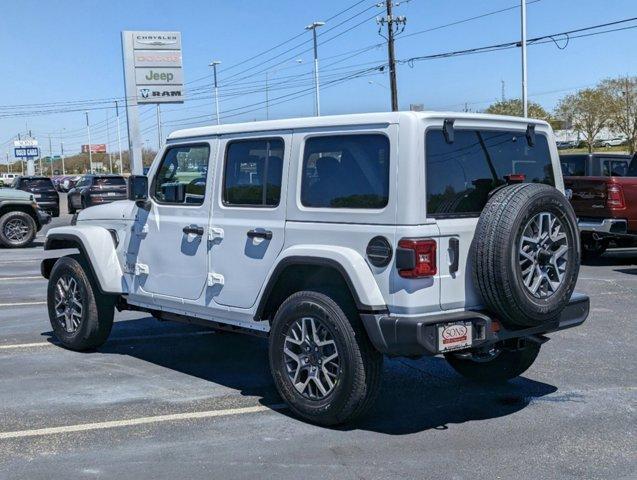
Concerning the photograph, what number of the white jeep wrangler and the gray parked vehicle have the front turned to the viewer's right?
1

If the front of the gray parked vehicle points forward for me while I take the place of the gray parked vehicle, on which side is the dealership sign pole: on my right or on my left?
on my left

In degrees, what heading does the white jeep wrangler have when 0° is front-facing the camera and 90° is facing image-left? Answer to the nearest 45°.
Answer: approximately 135°

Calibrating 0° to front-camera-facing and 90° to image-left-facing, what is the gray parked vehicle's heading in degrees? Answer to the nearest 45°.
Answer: approximately 270°

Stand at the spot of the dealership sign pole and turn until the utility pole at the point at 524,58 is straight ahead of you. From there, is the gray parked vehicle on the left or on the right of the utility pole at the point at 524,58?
right

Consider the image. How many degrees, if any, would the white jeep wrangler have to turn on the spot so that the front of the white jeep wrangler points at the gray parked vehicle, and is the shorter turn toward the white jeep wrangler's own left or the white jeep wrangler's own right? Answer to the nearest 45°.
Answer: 0° — it already faces it

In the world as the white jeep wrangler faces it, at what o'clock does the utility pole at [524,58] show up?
The utility pole is roughly at 2 o'clock from the white jeep wrangler.

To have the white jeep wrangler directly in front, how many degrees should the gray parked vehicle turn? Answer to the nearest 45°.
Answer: approximately 90° to its right

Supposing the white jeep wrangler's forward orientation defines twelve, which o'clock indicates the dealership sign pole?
The dealership sign pole is roughly at 1 o'clock from the white jeep wrangler.
